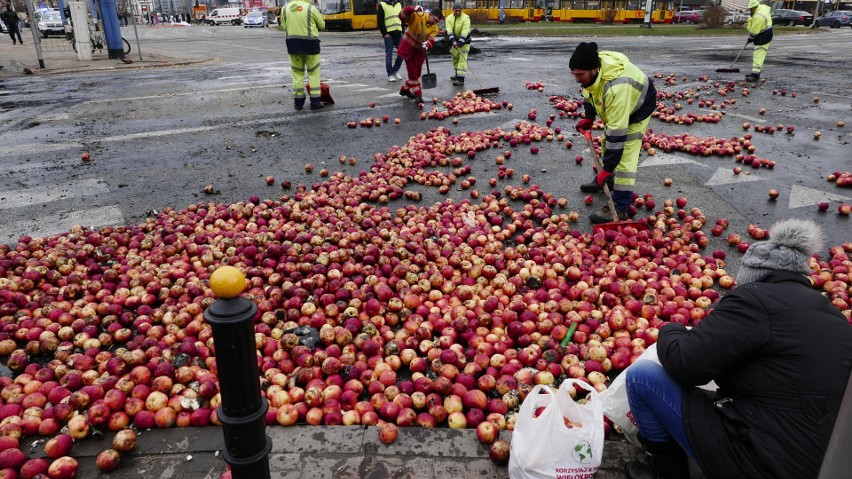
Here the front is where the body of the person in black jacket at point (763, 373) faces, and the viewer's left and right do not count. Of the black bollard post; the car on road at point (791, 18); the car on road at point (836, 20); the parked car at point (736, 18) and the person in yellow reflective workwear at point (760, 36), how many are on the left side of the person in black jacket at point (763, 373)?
1

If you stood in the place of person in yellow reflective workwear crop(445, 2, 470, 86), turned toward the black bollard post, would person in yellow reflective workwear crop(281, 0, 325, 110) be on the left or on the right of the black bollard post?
right

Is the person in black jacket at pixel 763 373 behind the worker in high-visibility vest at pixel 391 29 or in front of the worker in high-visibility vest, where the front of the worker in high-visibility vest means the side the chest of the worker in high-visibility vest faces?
in front

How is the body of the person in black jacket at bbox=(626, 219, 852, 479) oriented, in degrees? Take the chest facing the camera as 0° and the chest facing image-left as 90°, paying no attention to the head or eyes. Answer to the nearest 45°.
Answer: approximately 135°

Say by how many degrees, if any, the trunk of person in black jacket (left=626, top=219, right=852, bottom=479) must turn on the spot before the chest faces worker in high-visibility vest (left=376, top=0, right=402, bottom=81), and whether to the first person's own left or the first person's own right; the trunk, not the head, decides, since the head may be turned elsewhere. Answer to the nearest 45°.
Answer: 0° — they already face them

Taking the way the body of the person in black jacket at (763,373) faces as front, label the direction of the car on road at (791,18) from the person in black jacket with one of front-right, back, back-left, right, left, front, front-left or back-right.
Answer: front-right

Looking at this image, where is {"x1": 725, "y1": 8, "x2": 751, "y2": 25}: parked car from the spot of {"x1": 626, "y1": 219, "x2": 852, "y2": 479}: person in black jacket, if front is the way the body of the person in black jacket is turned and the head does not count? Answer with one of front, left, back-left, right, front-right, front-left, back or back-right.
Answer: front-right

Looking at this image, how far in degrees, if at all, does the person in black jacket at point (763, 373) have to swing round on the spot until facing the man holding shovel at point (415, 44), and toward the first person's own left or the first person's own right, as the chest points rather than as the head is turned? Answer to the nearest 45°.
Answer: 0° — they already face them

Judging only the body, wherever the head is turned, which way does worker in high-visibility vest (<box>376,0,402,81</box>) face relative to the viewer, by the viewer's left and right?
facing the viewer and to the right of the viewer

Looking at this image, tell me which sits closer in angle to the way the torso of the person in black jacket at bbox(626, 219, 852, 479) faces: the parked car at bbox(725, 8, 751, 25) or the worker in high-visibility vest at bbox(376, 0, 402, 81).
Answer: the worker in high-visibility vest
